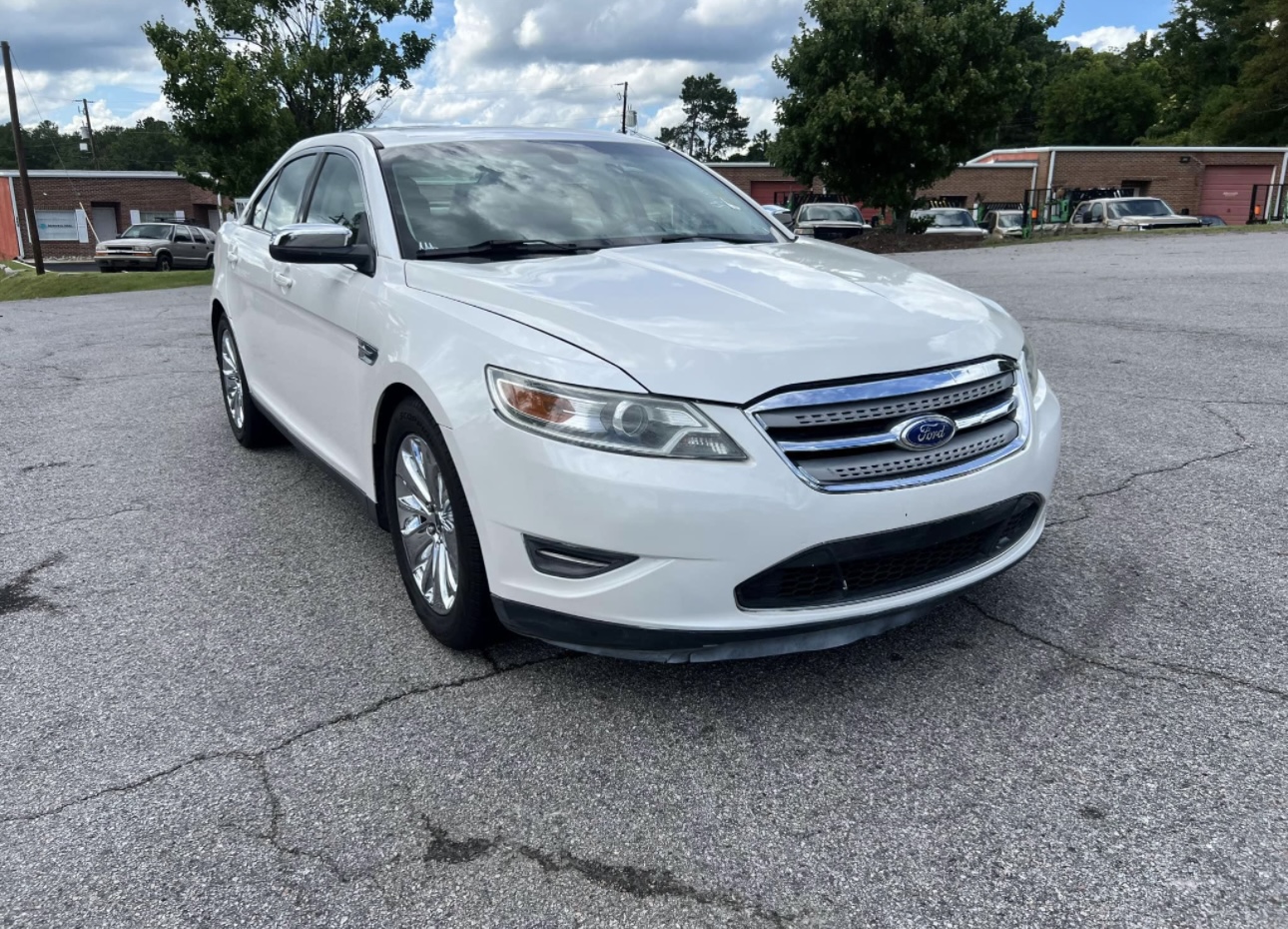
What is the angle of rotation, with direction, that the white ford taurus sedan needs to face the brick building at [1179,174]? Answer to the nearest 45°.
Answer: approximately 90° to its left

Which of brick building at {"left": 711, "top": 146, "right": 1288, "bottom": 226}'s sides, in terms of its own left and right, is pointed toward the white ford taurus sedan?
front

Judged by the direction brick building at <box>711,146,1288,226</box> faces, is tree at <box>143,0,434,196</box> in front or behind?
in front

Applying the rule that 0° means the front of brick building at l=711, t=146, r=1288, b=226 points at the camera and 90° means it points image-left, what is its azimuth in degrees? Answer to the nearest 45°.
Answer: approximately 0°

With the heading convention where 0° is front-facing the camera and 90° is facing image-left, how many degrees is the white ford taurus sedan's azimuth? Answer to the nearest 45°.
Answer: approximately 315°

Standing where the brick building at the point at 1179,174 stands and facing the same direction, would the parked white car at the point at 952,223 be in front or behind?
in front

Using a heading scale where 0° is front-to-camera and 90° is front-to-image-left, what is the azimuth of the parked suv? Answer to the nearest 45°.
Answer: approximately 45°

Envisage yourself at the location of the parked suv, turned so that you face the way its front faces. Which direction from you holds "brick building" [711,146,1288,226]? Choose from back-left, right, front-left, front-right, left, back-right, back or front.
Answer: back-left

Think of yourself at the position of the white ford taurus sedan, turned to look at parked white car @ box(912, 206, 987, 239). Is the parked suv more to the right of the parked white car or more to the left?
left

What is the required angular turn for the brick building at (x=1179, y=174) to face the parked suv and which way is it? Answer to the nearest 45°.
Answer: approximately 45° to its right

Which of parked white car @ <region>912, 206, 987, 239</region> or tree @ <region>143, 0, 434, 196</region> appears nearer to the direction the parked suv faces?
the tree
